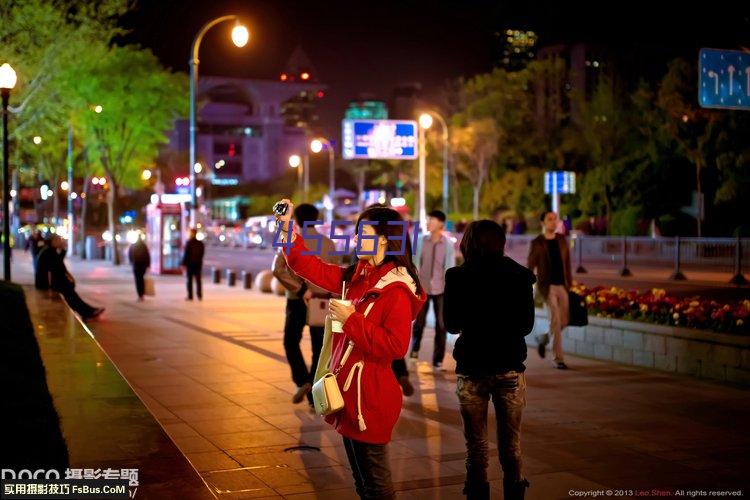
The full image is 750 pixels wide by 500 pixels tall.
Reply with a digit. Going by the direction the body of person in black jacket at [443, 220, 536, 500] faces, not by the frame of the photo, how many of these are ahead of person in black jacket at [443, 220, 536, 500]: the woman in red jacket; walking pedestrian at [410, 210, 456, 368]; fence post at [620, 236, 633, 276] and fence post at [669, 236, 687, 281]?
3

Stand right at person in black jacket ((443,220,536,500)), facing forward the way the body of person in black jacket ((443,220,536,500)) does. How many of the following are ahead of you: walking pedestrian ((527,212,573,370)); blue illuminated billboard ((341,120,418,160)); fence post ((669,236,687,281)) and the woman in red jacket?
3

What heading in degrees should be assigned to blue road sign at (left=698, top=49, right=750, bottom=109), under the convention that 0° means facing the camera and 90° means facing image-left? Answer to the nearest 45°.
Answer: approximately 0°

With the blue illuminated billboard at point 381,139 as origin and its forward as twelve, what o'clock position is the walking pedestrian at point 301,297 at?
The walking pedestrian is roughly at 12 o'clock from the blue illuminated billboard.

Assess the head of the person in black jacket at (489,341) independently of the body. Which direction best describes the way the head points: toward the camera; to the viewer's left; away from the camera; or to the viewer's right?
away from the camera

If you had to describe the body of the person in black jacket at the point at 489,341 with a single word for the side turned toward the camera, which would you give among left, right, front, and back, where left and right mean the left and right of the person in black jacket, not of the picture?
back

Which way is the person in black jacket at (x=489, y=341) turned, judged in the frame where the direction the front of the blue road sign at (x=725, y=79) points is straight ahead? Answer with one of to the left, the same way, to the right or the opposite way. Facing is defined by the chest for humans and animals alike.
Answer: the opposite way
